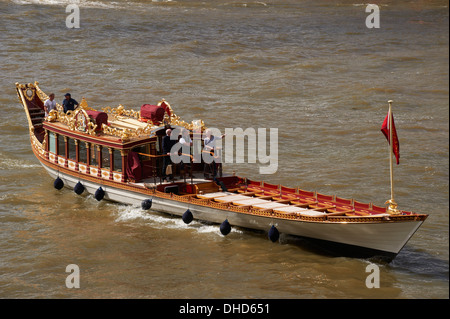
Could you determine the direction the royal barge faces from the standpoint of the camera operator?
facing the viewer and to the right of the viewer

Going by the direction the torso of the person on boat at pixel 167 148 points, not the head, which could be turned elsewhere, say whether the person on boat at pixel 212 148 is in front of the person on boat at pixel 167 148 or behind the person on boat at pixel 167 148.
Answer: in front

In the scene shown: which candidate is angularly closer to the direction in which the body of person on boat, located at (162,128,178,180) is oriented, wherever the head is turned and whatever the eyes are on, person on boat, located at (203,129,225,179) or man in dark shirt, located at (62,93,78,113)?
the person on boat
